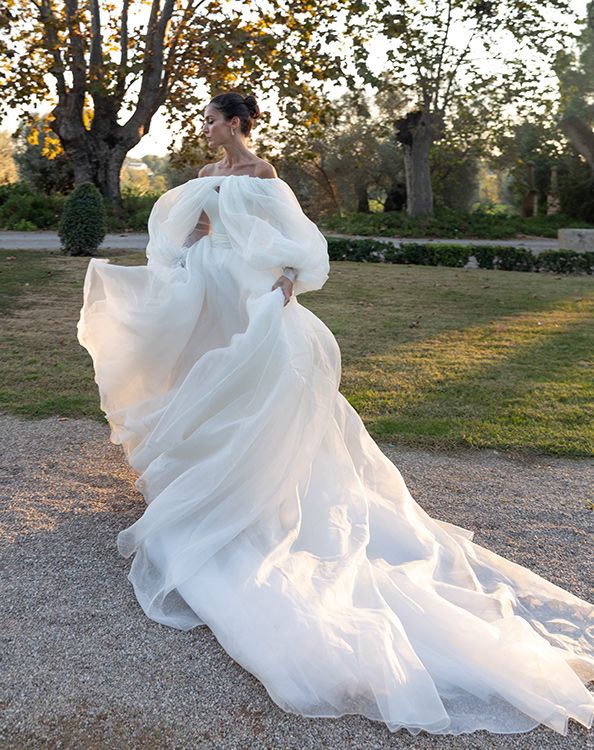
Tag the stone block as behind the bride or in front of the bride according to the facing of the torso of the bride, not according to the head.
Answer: behind

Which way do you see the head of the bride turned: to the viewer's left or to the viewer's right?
to the viewer's left

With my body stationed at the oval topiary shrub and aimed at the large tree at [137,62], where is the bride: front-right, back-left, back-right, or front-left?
back-right

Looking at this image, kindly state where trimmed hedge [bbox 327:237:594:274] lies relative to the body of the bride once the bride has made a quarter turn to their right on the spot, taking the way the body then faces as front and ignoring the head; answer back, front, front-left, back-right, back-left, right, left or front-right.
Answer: front-right

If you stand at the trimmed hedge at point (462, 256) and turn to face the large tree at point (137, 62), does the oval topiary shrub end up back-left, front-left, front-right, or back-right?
front-left

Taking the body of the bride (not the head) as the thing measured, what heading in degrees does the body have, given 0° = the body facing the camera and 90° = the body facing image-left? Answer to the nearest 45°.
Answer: approximately 45°

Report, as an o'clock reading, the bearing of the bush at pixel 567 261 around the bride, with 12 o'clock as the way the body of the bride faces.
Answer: The bush is roughly at 5 o'clock from the bride.

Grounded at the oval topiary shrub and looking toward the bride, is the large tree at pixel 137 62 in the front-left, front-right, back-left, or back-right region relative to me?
back-left

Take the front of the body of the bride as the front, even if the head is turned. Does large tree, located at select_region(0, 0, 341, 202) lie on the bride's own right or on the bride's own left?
on the bride's own right

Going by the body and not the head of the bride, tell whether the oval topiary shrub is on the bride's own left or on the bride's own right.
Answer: on the bride's own right

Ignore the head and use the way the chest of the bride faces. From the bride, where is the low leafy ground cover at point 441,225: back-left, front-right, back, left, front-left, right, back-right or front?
back-right

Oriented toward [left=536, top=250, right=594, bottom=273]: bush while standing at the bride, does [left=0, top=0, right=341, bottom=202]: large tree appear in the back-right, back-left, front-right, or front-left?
front-left
